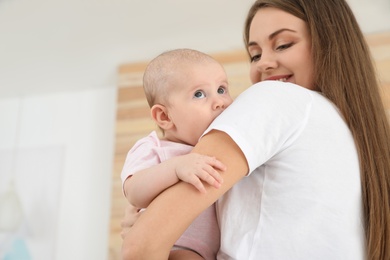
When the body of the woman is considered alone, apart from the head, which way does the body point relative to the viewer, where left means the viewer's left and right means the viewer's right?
facing away from the viewer and to the left of the viewer

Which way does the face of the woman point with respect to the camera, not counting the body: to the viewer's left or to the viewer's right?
to the viewer's left
